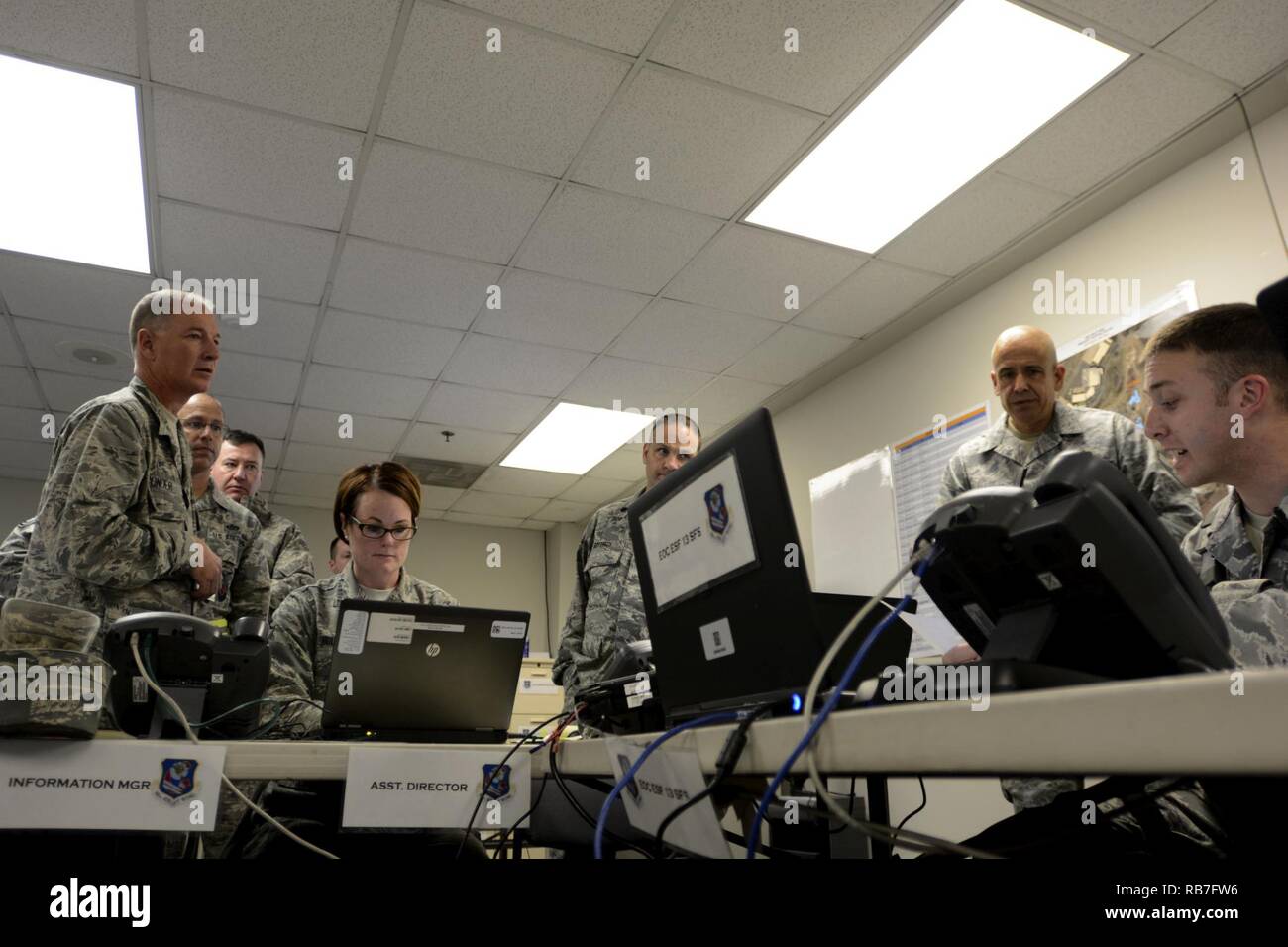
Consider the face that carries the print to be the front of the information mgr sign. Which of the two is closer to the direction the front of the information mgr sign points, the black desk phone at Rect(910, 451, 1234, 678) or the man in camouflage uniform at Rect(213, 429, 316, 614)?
the black desk phone

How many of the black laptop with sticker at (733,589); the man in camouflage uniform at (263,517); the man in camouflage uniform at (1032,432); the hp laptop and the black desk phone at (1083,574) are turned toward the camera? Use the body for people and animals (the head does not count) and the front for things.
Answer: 2

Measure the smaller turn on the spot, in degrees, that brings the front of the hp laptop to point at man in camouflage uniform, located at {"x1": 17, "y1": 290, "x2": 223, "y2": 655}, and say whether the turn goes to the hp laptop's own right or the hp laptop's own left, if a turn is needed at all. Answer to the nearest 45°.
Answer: approximately 45° to the hp laptop's own left

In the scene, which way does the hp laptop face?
away from the camera

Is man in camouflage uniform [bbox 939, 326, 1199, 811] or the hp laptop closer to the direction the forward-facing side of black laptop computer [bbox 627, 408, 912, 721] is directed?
the man in camouflage uniform

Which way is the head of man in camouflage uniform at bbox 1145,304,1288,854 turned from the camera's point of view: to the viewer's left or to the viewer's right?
to the viewer's left

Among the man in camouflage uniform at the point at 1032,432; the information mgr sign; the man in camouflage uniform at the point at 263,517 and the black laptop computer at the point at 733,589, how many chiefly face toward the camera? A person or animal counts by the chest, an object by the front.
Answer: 3

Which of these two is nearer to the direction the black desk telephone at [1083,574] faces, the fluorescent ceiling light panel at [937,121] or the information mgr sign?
the fluorescent ceiling light panel

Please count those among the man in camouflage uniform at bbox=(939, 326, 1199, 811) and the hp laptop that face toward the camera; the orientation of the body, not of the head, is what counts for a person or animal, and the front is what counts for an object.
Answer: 1

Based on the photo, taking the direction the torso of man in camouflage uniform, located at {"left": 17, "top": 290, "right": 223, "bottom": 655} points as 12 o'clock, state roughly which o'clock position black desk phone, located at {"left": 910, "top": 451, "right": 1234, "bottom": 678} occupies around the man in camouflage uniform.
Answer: The black desk phone is roughly at 1 o'clock from the man in camouflage uniform.

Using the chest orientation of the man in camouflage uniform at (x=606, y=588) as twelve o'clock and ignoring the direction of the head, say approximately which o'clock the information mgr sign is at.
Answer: The information mgr sign is roughly at 2 o'clock from the man in camouflage uniform.
